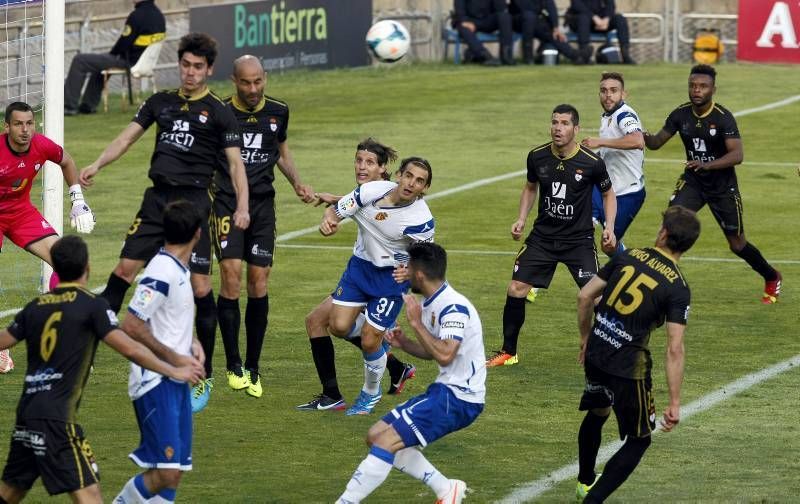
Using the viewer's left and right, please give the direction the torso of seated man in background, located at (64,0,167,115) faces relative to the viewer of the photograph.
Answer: facing to the left of the viewer

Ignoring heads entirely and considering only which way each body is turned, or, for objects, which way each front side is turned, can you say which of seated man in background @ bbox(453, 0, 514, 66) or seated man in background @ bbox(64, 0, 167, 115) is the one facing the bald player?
seated man in background @ bbox(453, 0, 514, 66)

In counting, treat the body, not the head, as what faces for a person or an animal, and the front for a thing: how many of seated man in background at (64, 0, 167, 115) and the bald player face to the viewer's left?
1

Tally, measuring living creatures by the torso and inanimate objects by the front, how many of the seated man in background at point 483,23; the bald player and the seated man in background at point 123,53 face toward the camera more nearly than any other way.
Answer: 2

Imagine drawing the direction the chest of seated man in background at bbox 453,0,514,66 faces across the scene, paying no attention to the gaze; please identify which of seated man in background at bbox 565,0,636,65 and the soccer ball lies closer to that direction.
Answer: the soccer ball

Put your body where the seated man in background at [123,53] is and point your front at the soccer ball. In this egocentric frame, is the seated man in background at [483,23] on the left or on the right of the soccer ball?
left

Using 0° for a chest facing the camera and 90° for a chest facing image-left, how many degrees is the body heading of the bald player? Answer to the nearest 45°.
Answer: approximately 0°

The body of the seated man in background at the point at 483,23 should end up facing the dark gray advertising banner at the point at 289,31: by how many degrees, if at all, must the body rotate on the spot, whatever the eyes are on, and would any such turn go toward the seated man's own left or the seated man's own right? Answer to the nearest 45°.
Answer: approximately 45° to the seated man's own right

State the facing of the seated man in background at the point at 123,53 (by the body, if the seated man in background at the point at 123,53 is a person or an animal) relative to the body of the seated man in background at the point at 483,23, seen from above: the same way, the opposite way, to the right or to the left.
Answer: to the right

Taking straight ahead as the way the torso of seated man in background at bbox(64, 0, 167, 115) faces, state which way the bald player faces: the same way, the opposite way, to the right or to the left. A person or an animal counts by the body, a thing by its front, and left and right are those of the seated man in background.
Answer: to the left

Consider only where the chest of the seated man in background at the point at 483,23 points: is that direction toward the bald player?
yes

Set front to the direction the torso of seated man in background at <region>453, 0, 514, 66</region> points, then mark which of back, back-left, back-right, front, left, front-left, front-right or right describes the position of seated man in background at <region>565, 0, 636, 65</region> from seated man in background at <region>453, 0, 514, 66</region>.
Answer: left

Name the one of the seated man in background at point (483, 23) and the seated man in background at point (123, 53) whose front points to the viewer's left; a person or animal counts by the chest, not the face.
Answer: the seated man in background at point (123, 53)

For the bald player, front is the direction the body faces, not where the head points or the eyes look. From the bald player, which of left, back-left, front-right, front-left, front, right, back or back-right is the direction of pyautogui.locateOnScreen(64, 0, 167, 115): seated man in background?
back

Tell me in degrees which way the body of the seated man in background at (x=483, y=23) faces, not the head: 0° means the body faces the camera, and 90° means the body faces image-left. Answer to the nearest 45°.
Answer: approximately 0°
